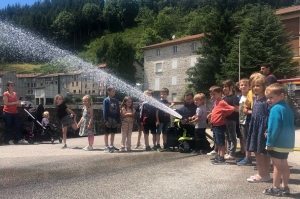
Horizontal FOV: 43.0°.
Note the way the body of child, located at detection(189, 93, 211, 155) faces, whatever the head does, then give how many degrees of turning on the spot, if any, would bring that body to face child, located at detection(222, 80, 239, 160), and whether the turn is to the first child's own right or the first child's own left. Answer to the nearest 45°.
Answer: approximately 135° to the first child's own left

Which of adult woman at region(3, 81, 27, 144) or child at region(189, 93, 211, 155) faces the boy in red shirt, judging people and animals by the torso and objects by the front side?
the adult woman

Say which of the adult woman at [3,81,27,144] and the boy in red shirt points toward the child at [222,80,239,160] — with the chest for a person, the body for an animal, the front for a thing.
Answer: the adult woman

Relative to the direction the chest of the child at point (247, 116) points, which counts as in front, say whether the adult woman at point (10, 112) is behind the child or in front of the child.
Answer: in front

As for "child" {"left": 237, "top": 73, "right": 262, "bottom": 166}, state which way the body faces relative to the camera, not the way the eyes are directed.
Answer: to the viewer's left

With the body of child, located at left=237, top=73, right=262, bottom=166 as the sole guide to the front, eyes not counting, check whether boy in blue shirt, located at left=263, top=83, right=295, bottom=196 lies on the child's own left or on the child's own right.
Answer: on the child's own left

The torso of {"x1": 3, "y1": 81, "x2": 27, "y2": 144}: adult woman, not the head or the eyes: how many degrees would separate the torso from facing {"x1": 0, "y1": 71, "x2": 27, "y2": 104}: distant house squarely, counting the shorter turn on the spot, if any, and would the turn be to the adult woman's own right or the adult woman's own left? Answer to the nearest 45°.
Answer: approximately 135° to the adult woman's own left

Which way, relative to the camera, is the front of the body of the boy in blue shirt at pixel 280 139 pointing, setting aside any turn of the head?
to the viewer's left

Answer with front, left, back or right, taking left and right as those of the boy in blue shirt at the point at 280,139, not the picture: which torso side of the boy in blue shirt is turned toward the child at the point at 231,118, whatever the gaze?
right

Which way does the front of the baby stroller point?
to the viewer's right

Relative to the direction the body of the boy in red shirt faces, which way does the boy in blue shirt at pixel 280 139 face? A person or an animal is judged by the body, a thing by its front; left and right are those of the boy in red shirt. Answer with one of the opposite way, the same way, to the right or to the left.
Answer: the same way

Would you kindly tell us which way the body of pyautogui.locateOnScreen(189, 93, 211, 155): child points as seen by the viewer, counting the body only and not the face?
to the viewer's left

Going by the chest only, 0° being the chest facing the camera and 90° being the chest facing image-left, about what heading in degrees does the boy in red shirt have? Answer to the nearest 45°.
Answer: approximately 90°

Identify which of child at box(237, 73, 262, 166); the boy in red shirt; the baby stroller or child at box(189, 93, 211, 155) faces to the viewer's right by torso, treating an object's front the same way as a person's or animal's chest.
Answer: the baby stroller

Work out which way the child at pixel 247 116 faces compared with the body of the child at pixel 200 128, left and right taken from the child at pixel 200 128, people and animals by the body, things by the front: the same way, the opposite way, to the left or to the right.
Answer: the same way

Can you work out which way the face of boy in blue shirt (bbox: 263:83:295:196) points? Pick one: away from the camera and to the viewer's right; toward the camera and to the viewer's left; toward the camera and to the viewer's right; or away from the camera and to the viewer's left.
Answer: toward the camera and to the viewer's left
